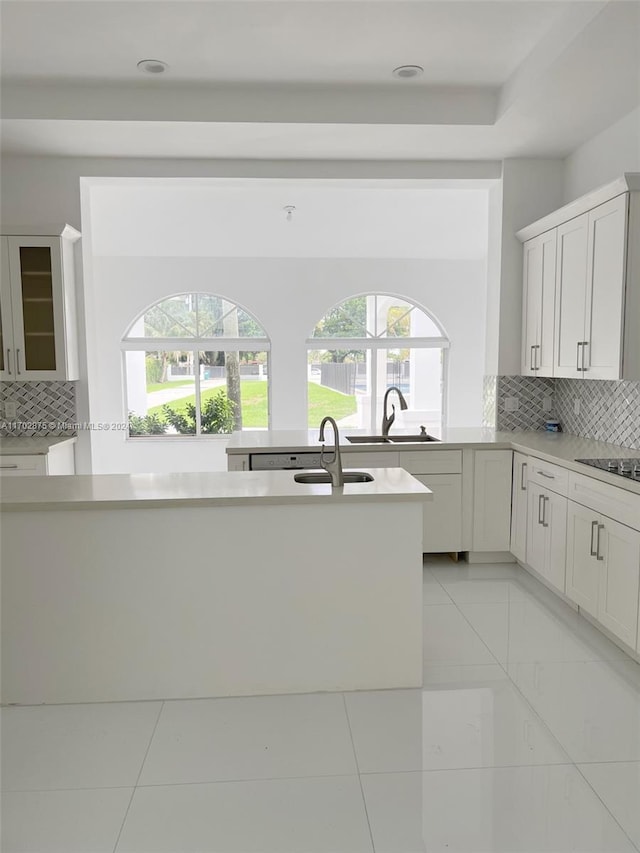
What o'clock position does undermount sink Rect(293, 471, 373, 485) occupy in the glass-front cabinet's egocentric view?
The undermount sink is roughly at 11 o'clock from the glass-front cabinet.

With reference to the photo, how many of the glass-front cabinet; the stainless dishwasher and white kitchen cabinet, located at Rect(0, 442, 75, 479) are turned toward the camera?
3

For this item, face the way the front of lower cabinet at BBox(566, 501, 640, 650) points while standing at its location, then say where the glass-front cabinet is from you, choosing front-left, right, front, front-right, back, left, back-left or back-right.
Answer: front-right

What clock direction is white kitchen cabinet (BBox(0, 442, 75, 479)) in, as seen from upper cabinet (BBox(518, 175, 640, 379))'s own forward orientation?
The white kitchen cabinet is roughly at 1 o'clock from the upper cabinet.

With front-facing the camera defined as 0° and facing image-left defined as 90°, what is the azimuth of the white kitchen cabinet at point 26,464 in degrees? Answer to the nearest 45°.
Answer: approximately 0°

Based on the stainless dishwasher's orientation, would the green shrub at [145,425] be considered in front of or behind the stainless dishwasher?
behind

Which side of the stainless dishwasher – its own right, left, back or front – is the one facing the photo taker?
front

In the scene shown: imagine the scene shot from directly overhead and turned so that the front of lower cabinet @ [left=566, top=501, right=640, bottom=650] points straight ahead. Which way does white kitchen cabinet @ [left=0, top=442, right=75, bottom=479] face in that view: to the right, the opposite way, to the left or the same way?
to the left

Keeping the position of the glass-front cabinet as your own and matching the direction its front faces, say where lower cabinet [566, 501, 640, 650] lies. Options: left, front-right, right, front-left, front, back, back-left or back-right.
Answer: front-left

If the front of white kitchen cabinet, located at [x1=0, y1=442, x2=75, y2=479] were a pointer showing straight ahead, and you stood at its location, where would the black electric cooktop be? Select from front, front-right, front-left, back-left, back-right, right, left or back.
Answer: front-left

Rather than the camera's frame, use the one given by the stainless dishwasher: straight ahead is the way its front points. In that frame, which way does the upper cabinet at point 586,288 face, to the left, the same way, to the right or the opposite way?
to the right

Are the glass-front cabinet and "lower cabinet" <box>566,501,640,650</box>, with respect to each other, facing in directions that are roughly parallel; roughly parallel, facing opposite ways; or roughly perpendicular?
roughly perpendicular

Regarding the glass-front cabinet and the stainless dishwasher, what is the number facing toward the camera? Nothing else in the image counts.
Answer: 2

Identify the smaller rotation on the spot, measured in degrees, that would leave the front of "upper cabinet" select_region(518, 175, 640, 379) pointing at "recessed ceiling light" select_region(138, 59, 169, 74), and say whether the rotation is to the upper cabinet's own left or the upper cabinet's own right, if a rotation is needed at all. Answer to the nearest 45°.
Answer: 0° — it already faces it

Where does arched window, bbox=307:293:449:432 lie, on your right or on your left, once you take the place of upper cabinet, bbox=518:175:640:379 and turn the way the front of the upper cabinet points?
on your right
